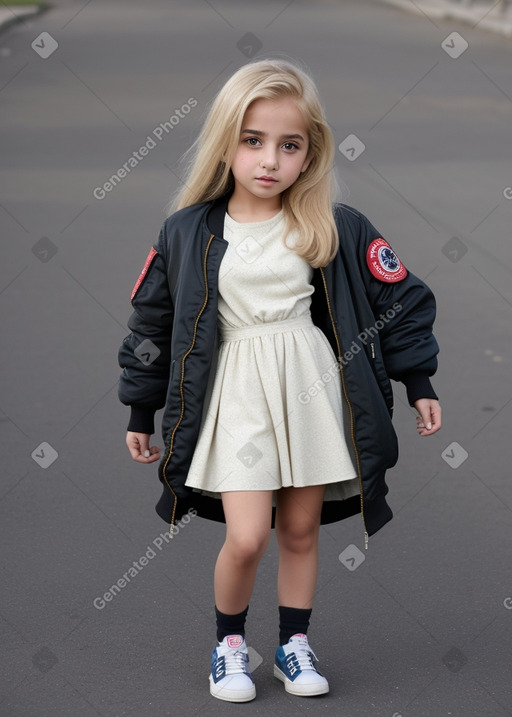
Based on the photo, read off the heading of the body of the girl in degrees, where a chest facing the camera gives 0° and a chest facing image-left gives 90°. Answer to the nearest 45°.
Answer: approximately 0°
